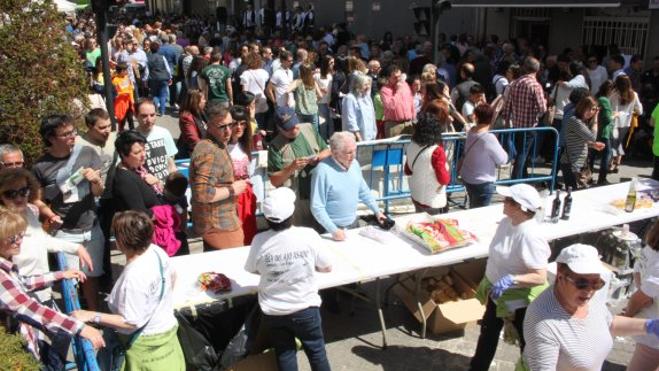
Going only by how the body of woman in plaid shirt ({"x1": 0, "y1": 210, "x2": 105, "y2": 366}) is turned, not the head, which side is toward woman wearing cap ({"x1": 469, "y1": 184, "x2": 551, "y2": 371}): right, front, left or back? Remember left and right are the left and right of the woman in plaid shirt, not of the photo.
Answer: front

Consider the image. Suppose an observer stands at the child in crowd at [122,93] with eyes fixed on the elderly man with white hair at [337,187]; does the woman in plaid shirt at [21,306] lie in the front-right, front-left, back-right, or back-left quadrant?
front-right

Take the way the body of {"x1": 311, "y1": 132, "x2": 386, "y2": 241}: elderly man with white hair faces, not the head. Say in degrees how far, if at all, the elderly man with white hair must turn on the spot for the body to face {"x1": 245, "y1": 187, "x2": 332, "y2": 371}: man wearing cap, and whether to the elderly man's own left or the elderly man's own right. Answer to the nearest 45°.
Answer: approximately 45° to the elderly man's own right

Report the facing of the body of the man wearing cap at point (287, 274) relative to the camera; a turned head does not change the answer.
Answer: away from the camera

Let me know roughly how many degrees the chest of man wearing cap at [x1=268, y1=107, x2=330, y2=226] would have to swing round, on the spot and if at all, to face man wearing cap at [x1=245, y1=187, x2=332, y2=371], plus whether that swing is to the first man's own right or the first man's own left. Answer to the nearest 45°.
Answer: approximately 45° to the first man's own right

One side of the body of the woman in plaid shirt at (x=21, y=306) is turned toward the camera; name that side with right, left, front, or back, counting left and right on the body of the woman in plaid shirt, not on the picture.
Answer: right

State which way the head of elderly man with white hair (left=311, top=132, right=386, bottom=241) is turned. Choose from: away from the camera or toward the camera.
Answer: toward the camera

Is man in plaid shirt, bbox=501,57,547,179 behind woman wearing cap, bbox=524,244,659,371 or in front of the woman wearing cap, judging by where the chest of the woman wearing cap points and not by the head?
behind

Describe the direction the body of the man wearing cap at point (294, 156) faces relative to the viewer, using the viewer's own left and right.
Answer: facing the viewer and to the right of the viewer

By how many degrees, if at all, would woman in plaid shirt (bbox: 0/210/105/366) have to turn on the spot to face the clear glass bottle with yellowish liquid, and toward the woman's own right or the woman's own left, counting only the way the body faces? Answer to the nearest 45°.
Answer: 0° — they already face it

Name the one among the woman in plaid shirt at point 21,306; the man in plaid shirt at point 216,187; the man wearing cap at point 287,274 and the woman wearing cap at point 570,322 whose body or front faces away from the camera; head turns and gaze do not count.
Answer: the man wearing cap at point 287,274

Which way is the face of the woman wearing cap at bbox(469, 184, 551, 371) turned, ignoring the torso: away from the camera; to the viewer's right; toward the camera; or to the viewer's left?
to the viewer's left

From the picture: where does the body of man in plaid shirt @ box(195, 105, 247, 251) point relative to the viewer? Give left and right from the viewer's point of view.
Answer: facing to the right of the viewer

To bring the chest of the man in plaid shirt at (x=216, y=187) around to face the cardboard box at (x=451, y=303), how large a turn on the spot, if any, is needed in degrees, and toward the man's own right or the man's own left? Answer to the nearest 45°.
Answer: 0° — they already face it

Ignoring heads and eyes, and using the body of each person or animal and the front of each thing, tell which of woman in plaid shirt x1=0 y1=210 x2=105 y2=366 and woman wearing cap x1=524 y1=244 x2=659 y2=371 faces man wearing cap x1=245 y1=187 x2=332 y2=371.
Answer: the woman in plaid shirt
